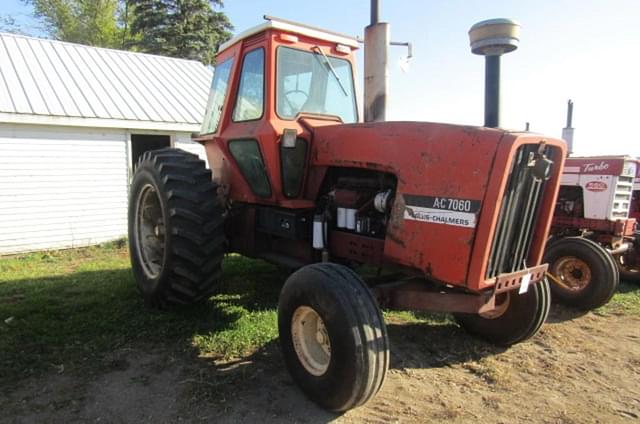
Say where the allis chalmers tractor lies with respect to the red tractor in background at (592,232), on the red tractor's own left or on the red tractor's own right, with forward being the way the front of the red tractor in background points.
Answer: on the red tractor's own right

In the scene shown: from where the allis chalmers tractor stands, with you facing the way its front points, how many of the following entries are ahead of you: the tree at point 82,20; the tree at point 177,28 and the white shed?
0

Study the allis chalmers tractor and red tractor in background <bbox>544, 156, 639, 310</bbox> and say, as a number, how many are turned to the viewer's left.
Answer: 0

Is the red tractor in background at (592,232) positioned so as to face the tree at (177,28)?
no

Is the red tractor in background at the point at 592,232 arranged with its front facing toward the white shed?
no

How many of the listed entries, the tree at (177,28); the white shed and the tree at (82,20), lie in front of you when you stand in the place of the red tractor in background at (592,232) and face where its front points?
0

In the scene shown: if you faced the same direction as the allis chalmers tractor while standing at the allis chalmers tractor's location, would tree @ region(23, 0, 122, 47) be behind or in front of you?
behind

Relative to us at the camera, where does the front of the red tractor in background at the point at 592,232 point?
facing the viewer and to the right of the viewer

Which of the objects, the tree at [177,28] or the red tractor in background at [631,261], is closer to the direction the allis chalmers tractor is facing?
the red tractor in background

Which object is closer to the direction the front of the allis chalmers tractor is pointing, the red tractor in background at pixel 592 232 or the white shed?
the red tractor in background

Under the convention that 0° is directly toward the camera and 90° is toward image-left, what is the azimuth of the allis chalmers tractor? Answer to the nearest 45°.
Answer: approximately 315°

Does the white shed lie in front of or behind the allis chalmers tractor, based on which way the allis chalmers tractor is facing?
behind

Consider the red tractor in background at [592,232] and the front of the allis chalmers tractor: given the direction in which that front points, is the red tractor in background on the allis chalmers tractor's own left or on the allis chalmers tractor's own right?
on the allis chalmers tractor's own left

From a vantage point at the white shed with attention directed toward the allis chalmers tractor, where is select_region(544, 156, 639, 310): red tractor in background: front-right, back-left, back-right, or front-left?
front-left
